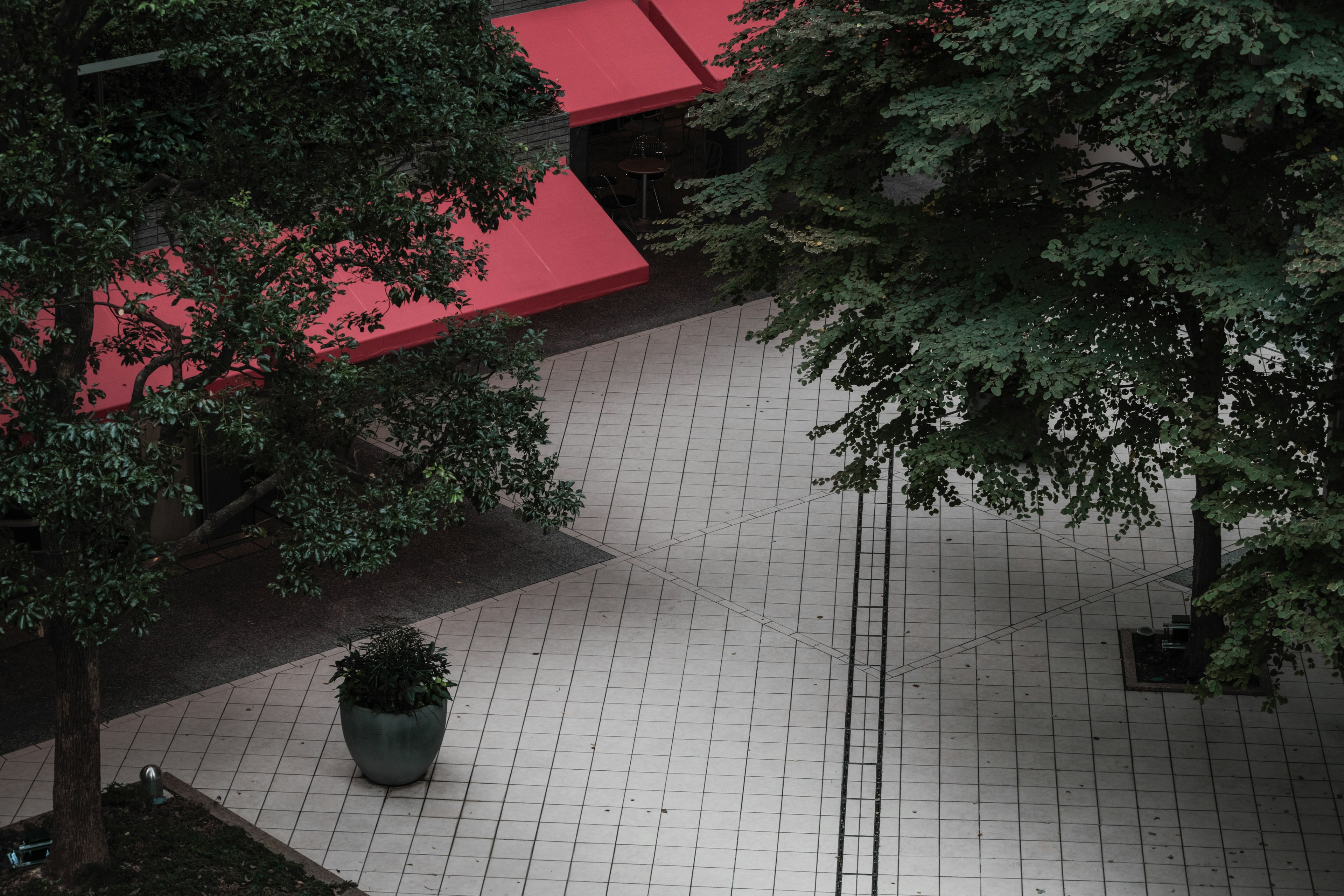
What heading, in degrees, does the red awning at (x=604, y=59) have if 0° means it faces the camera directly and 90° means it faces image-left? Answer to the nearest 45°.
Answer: approximately 315°

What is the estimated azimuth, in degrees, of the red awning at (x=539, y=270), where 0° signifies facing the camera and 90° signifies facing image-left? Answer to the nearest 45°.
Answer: approximately 315°
